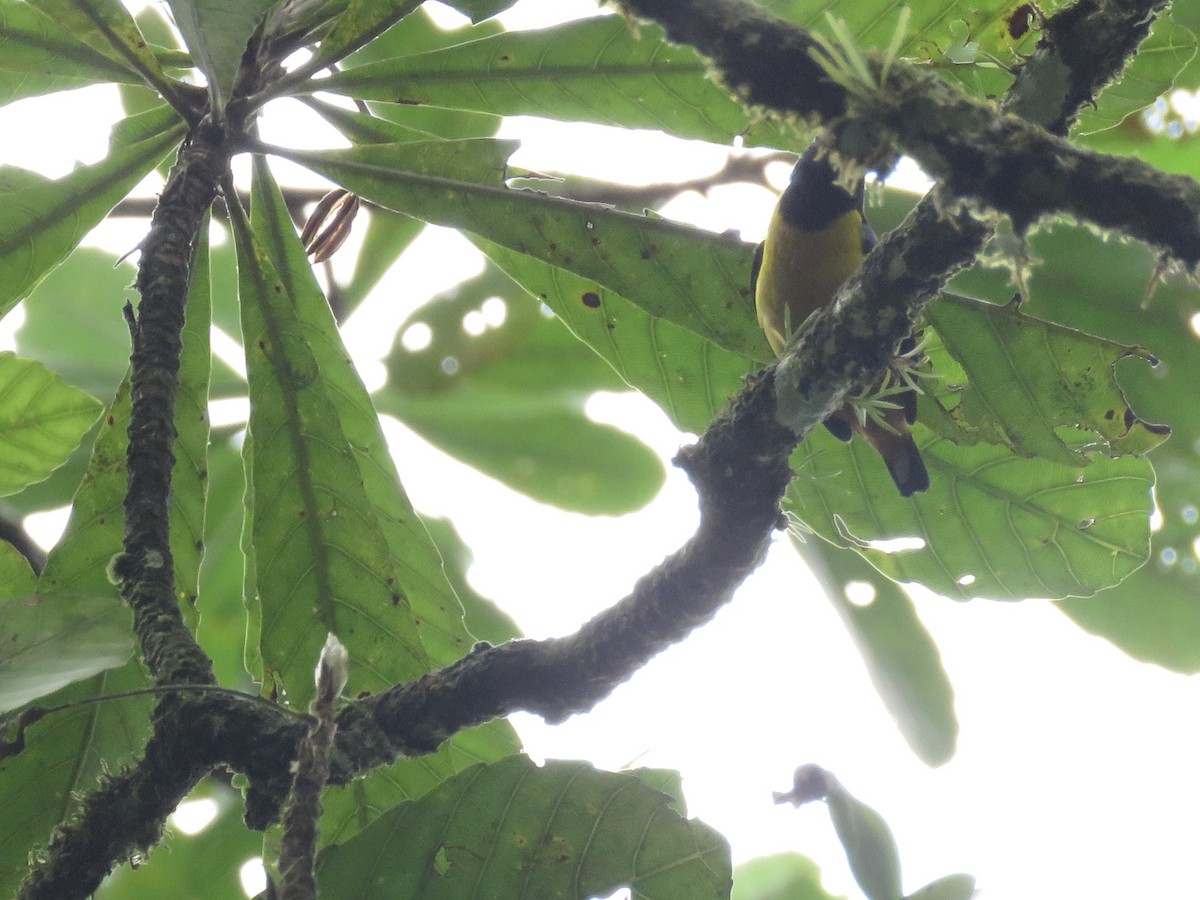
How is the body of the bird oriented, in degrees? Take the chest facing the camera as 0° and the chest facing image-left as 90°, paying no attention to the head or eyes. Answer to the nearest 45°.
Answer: approximately 0°

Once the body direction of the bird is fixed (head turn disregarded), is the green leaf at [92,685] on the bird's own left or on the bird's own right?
on the bird's own right

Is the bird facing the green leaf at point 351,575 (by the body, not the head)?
no

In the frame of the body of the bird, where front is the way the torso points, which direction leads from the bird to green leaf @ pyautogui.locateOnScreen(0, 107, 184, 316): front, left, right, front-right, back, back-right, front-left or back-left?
front-right

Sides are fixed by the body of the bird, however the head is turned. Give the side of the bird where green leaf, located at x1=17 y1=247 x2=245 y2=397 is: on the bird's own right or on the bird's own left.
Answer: on the bird's own right

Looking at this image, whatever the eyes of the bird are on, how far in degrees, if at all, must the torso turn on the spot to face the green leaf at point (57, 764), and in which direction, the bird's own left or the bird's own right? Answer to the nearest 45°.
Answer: approximately 45° to the bird's own right
